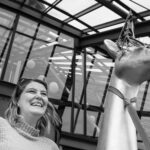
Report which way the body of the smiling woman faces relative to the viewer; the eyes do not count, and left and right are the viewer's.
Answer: facing the viewer and to the right of the viewer

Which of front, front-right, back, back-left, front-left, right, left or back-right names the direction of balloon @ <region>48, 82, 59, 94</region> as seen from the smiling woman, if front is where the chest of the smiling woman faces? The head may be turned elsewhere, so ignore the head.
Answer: back-left

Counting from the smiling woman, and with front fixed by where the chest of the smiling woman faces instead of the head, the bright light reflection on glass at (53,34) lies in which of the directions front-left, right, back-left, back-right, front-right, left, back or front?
back-left

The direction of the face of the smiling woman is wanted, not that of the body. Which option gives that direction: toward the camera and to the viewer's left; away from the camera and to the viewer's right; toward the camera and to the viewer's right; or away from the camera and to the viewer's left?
toward the camera and to the viewer's right
